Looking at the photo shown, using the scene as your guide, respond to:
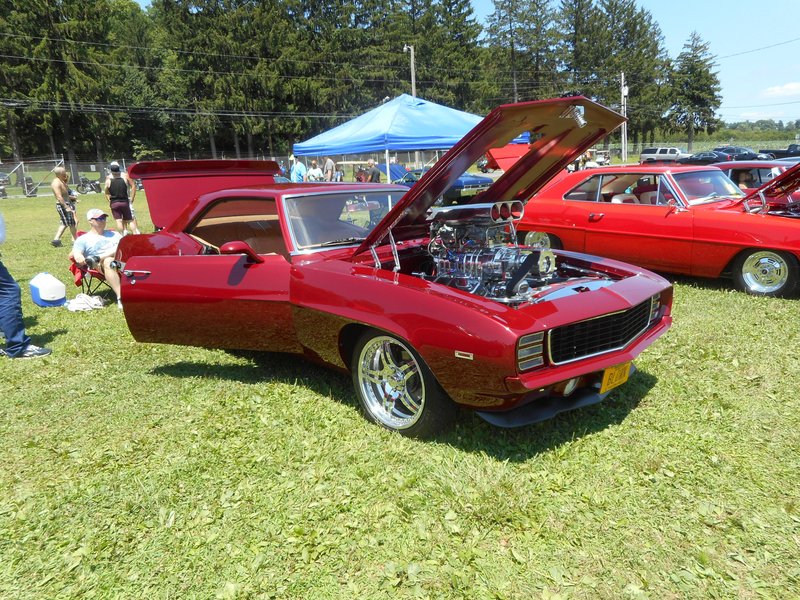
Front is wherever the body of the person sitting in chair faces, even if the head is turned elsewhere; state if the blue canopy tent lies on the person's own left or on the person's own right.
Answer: on the person's own left

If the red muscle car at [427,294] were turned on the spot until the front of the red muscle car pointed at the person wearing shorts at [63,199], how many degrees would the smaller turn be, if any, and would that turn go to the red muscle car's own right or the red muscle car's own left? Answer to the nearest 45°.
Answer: approximately 180°

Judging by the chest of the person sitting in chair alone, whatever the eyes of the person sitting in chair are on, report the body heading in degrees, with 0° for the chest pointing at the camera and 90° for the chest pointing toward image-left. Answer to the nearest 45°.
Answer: approximately 315°

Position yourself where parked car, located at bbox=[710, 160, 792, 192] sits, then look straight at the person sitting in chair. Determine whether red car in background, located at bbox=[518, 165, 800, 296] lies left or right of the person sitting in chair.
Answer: left

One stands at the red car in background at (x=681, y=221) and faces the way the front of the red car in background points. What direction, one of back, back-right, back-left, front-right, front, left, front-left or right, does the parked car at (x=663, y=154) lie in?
back-left

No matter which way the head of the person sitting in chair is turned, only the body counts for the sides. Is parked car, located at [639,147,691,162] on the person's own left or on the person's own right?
on the person's own left

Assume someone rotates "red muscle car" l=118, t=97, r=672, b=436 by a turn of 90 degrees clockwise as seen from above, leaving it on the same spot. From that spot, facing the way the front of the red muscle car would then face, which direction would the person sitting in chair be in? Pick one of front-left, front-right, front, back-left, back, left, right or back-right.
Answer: right

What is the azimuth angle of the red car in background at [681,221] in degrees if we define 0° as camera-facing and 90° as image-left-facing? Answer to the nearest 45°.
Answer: approximately 315°

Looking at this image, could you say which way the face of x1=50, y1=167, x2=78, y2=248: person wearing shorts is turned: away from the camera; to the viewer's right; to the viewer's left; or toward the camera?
to the viewer's right
